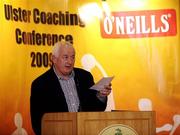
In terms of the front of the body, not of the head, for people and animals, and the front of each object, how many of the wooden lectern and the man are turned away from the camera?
0

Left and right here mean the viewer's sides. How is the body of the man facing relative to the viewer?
facing the viewer and to the right of the viewer

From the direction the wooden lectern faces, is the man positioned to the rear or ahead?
to the rear

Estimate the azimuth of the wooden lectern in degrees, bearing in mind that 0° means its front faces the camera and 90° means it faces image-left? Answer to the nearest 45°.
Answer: approximately 315°

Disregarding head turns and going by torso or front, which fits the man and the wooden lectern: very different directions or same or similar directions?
same or similar directions

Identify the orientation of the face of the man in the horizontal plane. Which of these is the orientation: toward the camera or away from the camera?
toward the camera
